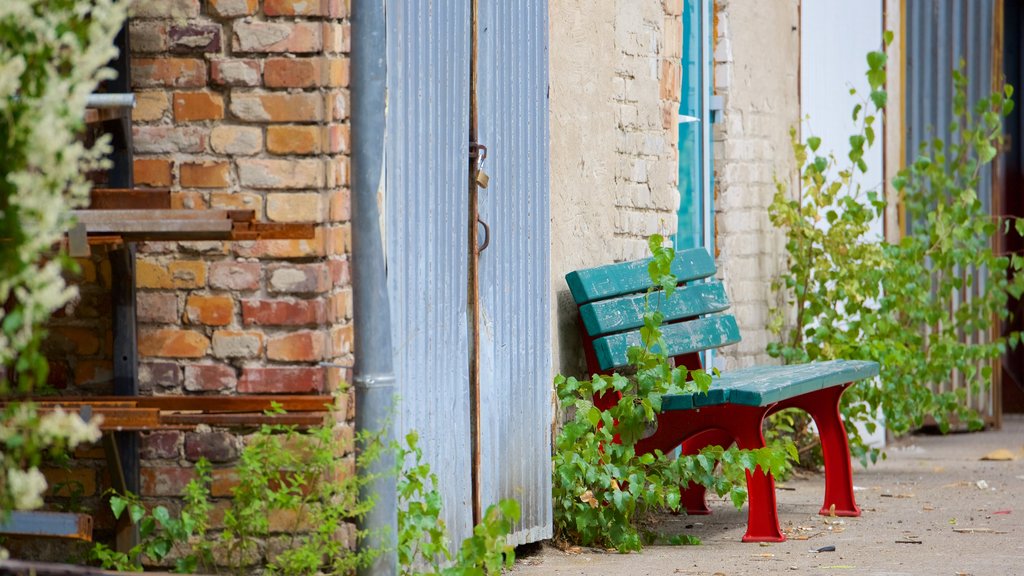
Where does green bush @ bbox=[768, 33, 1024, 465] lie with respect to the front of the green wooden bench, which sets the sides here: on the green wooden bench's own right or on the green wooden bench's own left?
on the green wooden bench's own left

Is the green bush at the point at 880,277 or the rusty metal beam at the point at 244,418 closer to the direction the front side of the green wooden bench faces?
the rusty metal beam

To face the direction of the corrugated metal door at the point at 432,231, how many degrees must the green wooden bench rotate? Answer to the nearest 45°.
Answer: approximately 90° to its right

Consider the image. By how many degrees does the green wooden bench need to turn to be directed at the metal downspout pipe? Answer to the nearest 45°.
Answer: approximately 90° to its right

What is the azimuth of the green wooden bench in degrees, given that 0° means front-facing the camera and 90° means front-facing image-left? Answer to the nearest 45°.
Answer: approximately 315°

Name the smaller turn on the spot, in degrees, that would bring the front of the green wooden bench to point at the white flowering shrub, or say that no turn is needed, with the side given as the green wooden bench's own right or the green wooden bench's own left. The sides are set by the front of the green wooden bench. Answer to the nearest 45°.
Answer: approximately 45° to the green wooden bench's own right

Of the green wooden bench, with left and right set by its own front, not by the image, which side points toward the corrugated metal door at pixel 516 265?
right

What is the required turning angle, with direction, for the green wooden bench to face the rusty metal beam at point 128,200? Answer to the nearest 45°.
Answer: approximately 90° to its right

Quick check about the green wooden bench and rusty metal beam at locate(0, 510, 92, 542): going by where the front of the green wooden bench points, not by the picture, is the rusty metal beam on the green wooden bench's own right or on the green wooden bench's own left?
on the green wooden bench's own right

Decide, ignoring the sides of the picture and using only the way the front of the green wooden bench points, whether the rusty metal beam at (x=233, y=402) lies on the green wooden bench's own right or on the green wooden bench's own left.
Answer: on the green wooden bench's own right
